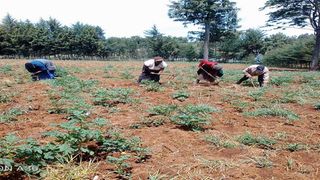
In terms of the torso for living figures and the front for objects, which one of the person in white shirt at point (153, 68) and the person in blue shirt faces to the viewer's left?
the person in blue shirt

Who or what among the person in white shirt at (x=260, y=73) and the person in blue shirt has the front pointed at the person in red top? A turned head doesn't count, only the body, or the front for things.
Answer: the person in white shirt

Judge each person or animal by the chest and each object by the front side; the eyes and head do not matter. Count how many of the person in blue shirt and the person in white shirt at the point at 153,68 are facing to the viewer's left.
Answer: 1

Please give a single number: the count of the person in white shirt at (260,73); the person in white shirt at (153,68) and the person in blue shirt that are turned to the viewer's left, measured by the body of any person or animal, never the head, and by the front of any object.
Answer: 2

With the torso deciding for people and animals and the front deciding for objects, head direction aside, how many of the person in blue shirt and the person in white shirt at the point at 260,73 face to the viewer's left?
2

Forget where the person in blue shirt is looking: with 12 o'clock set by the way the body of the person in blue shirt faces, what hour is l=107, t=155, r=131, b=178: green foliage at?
The green foliage is roughly at 9 o'clock from the person in blue shirt.

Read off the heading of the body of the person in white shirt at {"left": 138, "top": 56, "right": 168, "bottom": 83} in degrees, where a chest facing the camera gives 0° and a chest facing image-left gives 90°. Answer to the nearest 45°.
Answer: approximately 315°

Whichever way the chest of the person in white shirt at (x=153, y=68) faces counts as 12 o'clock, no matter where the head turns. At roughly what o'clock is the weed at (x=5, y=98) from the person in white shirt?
The weed is roughly at 3 o'clock from the person in white shirt.

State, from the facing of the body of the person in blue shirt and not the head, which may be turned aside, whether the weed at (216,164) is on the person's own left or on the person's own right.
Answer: on the person's own left

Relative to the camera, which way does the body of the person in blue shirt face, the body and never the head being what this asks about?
to the viewer's left
